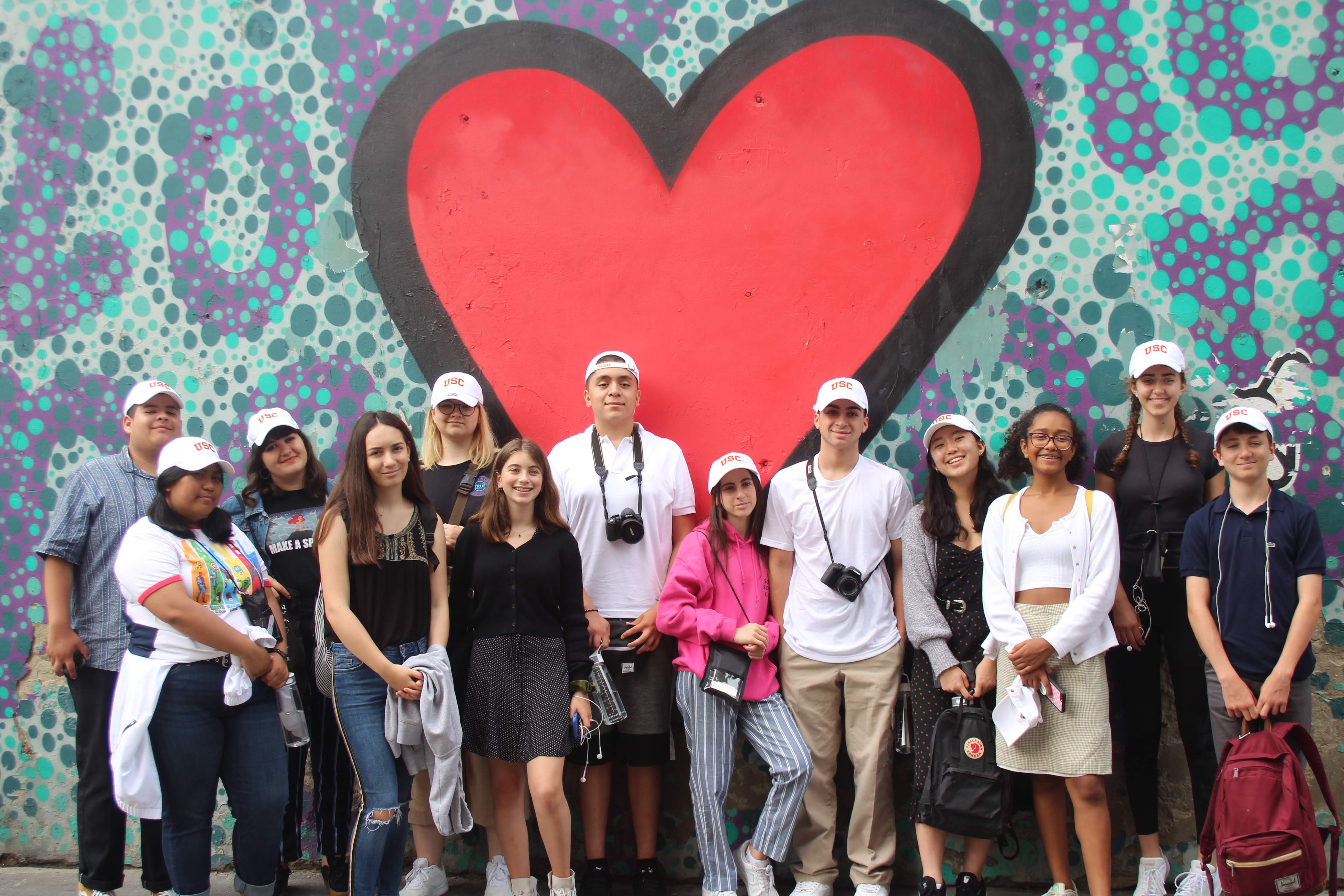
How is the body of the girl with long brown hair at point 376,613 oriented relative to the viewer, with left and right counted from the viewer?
facing the viewer and to the right of the viewer

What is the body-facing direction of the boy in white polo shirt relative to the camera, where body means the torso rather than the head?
toward the camera

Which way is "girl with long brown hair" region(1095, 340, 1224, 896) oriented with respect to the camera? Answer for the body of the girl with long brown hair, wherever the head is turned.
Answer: toward the camera

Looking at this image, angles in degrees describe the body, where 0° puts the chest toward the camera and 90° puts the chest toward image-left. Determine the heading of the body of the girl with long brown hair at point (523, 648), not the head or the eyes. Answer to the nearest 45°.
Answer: approximately 0°

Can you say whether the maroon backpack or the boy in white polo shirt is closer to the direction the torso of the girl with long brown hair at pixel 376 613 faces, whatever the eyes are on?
the maroon backpack

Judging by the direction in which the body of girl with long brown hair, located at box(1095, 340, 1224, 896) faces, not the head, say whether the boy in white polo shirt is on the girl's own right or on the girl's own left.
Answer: on the girl's own right

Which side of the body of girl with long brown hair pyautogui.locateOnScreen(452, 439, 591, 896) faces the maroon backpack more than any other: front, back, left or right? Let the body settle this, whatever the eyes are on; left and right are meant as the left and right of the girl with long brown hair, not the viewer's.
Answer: left

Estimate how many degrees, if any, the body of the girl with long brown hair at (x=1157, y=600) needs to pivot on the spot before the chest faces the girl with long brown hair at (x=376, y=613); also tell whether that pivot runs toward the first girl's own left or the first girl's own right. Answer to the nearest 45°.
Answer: approximately 45° to the first girl's own right

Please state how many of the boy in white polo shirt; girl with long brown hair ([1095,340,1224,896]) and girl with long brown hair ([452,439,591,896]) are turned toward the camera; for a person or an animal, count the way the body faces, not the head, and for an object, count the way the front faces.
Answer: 3
